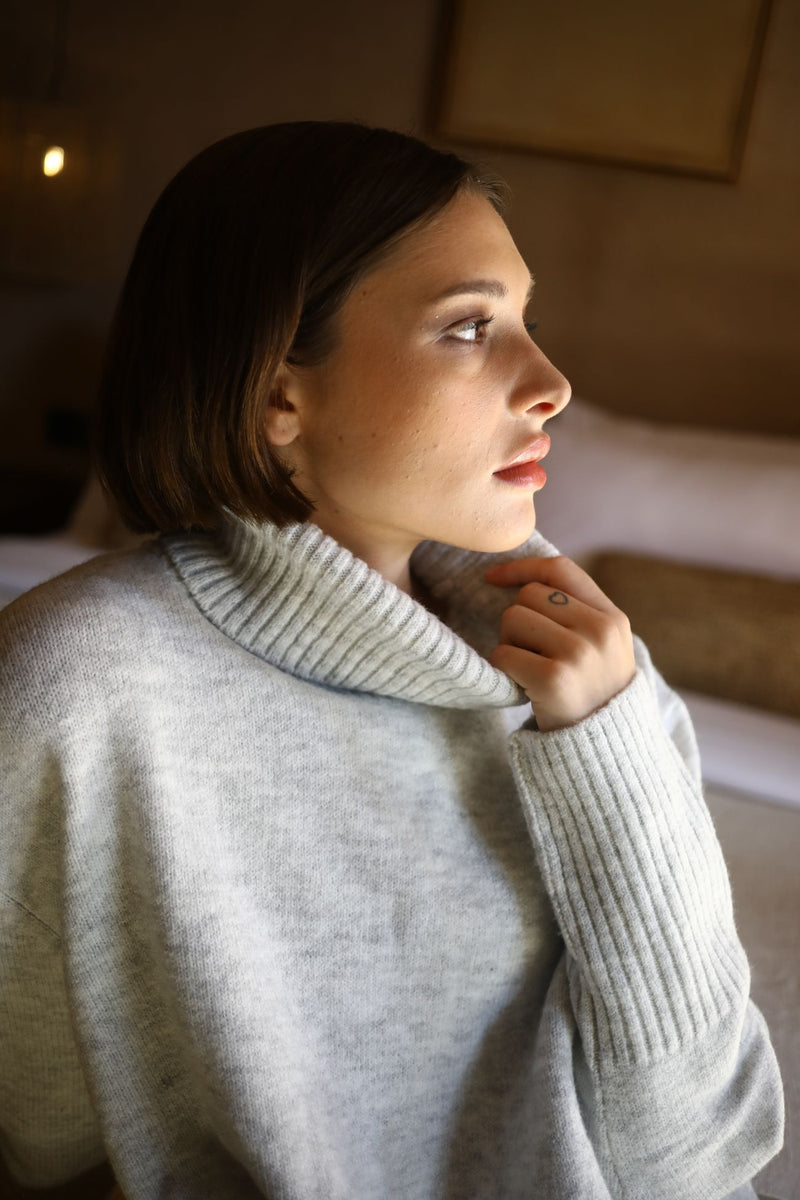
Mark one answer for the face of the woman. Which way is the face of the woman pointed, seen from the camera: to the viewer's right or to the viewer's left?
to the viewer's right

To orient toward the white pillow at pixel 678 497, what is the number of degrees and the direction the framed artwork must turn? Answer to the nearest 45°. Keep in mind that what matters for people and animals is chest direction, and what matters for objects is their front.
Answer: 0° — it already faces it

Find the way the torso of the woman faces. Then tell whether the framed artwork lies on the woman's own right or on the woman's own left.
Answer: on the woman's own left

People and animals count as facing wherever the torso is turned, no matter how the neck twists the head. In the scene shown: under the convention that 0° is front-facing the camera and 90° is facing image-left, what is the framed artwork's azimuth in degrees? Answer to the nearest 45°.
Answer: approximately 0°

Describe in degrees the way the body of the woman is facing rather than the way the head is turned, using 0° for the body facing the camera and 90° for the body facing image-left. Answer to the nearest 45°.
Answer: approximately 315°

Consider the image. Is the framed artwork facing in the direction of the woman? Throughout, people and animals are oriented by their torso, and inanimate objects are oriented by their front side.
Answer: yes
